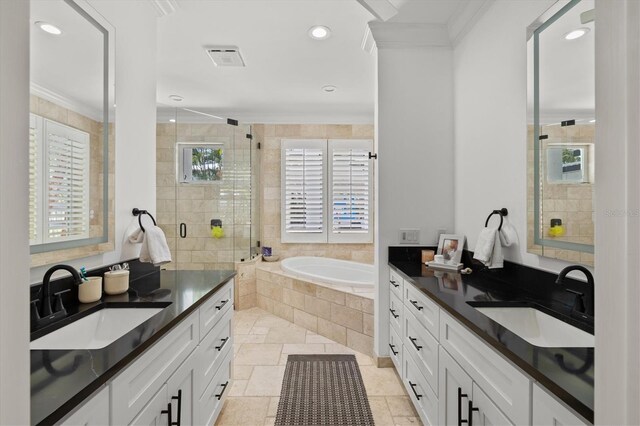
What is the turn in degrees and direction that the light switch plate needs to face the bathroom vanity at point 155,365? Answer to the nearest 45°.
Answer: approximately 45° to its right

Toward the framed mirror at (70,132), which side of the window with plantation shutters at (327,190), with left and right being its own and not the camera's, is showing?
front

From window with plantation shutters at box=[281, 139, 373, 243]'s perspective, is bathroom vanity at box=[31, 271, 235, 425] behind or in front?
in front

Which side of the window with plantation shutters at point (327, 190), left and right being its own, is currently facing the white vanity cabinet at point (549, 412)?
front

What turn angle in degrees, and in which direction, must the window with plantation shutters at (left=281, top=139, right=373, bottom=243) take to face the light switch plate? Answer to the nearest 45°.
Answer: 0° — it already faces it

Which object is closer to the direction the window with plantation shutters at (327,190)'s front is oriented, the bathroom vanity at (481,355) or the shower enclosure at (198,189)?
the bathroom vanity

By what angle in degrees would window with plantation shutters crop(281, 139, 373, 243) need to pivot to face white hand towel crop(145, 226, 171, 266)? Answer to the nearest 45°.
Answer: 0° — it already faces it

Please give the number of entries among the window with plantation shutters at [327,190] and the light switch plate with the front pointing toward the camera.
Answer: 2

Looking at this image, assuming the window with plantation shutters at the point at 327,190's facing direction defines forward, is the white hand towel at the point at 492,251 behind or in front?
in front

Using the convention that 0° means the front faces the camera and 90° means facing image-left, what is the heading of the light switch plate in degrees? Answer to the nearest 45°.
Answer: approximately 0°

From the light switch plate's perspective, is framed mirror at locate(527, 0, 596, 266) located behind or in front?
in front

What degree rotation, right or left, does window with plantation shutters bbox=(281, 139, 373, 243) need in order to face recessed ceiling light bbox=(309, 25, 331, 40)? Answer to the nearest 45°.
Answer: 0° — it already faces it
